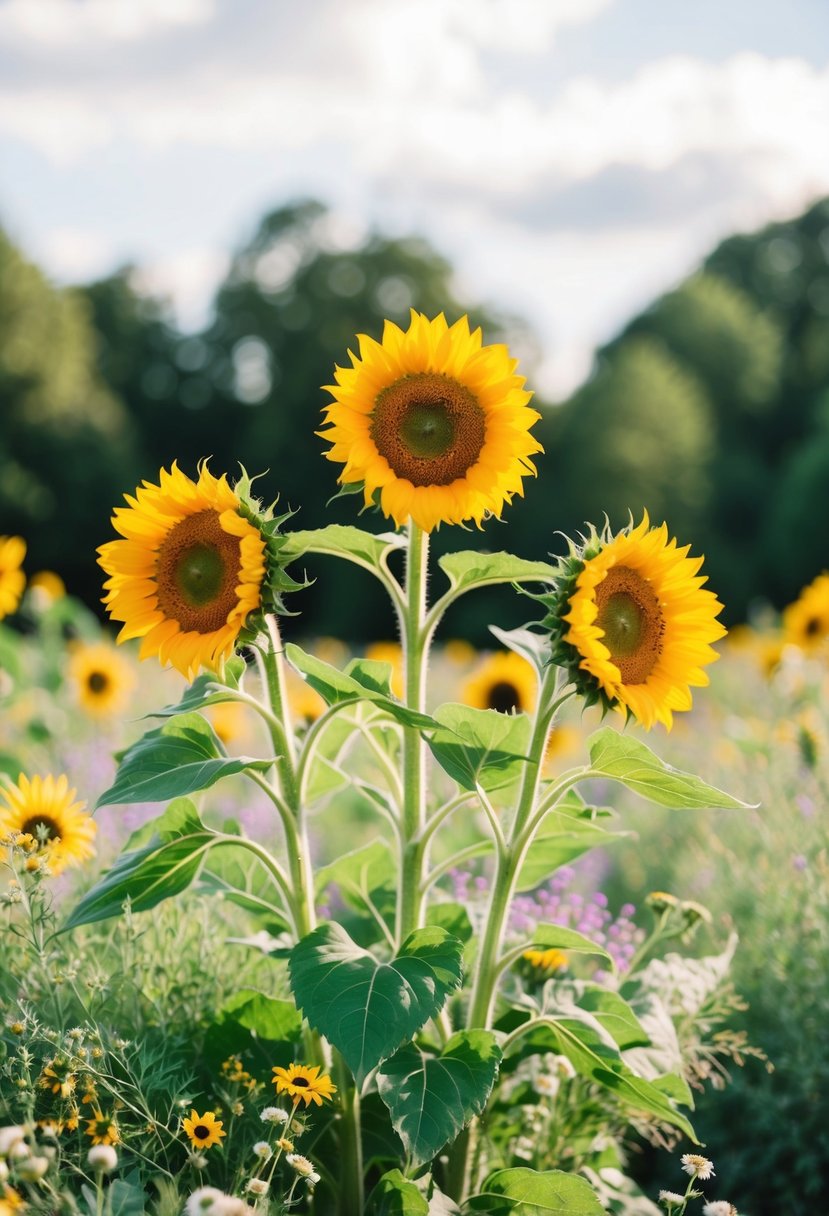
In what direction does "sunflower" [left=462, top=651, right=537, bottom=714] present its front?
toward the camera

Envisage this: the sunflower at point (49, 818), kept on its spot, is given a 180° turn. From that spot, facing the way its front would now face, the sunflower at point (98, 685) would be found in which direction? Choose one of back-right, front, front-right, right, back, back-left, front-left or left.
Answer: front

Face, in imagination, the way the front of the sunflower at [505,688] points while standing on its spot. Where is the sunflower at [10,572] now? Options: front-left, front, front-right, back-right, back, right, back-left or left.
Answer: right

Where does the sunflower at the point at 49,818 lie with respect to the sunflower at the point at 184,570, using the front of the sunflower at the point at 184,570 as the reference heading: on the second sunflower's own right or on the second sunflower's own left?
on the second sunflower's own right

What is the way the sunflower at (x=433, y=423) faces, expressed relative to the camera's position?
facing the viewer

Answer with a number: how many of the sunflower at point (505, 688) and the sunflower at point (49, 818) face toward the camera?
2

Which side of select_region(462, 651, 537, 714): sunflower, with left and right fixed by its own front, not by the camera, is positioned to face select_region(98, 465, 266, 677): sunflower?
front

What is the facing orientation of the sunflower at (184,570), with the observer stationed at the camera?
facing the viewer and to the left of the viewer

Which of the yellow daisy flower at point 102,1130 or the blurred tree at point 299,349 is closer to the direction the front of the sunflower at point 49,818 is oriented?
the yellow daisy flower

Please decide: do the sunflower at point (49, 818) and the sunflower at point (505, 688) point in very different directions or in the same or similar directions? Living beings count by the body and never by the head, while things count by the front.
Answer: same or similar directions

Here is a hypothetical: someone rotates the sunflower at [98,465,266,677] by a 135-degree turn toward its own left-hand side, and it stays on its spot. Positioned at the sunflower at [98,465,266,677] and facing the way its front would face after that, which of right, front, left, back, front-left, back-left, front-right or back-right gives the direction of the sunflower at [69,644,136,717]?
left

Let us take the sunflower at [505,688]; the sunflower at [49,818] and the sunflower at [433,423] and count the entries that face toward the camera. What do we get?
3

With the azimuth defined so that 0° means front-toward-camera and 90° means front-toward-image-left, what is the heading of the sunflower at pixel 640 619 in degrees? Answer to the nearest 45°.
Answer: approximately 315°

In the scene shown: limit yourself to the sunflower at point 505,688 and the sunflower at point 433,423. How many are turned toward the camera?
2

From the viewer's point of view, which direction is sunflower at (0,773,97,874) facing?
toward the camera
